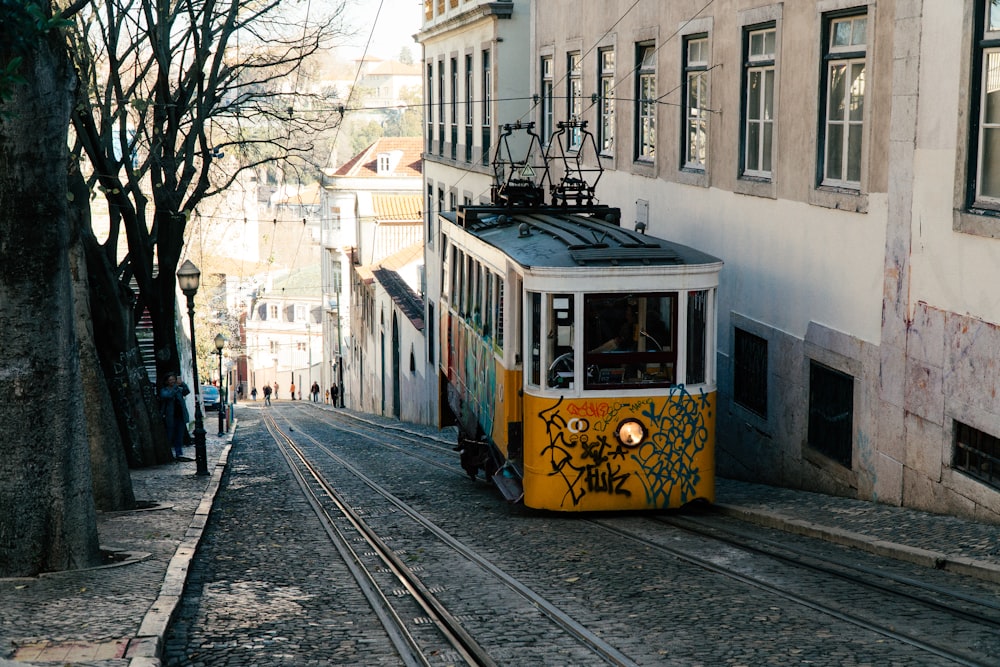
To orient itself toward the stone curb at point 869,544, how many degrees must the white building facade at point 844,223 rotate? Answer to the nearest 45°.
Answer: approximately 45° to its left

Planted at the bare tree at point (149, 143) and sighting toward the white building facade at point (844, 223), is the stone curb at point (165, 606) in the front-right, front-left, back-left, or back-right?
front-right

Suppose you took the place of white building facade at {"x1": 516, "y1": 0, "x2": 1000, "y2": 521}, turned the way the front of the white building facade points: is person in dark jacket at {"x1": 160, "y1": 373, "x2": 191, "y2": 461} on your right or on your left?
on your right

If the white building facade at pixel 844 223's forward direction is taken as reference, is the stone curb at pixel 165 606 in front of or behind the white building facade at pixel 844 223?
in front

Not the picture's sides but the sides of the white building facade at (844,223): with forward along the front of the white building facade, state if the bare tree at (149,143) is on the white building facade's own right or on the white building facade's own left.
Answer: on the white building facade's own right

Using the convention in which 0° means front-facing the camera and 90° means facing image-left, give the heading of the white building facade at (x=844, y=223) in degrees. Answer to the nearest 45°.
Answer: approximately 45°
